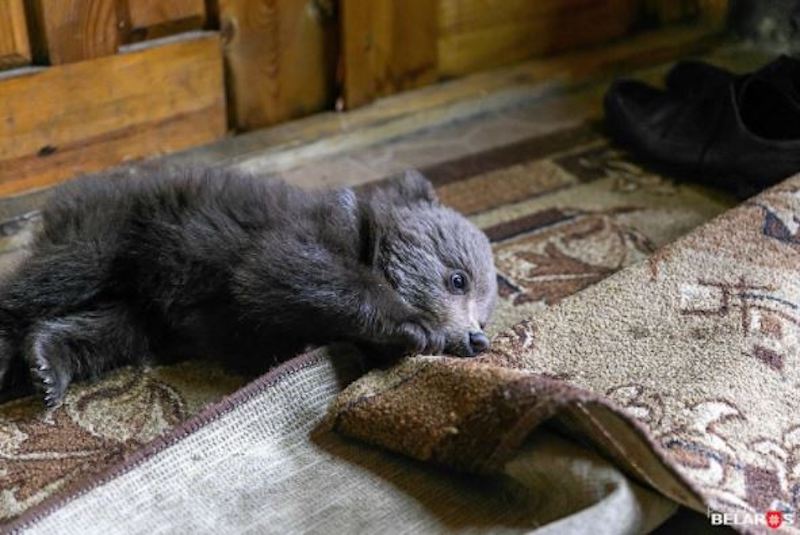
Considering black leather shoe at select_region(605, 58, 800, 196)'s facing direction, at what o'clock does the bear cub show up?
The bear cub is roughly at 10 o'clock from the black leather shoe.

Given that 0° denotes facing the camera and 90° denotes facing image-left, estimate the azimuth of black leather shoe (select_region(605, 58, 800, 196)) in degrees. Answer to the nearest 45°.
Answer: approximately 90°
